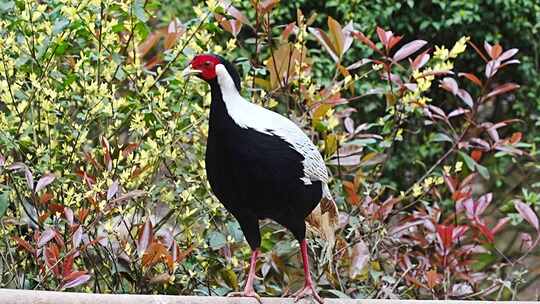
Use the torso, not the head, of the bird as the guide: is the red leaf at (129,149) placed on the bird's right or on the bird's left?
on the bird's right

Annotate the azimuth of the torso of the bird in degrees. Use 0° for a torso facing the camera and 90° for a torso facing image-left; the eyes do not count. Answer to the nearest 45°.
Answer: approximately 45°
